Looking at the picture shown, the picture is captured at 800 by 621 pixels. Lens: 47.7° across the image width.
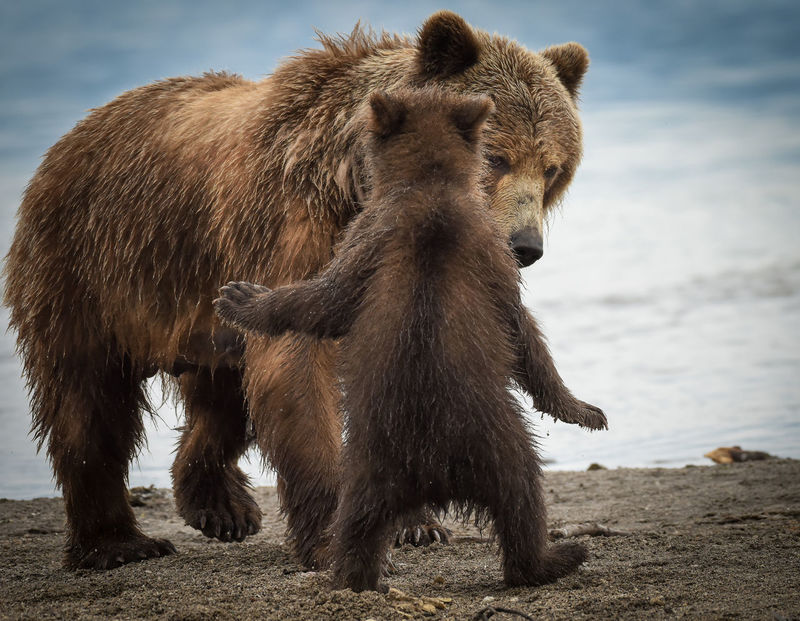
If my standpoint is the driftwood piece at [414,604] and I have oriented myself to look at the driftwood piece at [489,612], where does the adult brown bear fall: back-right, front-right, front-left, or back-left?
back-left

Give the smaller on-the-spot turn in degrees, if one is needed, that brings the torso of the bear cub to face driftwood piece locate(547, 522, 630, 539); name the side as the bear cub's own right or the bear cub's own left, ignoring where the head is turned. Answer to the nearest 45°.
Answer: approximately 45° to the bear cub's own right

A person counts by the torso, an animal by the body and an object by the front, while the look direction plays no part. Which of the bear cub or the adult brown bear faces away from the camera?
the bear cub

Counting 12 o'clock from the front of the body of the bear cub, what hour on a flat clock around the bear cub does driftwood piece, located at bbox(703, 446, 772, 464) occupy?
The driftwood piece is roughly at 1 o'clock from the bear cub.

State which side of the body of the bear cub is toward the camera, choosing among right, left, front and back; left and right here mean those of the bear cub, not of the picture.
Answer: back

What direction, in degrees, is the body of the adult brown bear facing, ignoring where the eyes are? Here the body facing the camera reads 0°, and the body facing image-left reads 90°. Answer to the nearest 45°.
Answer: approximately 315°

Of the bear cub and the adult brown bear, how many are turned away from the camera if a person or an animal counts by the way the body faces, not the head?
1
